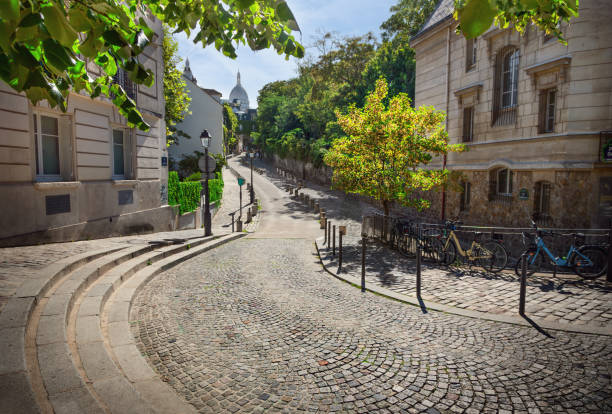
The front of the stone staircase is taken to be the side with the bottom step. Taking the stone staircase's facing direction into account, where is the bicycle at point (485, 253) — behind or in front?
in front

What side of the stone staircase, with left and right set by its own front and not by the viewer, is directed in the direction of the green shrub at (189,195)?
left

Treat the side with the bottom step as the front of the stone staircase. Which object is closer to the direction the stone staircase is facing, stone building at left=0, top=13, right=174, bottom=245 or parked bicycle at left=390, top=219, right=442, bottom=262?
the parked bicycle

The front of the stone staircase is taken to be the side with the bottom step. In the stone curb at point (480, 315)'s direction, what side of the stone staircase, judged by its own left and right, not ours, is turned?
front

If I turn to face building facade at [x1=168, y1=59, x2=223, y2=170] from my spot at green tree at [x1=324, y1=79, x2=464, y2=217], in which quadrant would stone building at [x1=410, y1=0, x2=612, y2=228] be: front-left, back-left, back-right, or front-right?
back-right

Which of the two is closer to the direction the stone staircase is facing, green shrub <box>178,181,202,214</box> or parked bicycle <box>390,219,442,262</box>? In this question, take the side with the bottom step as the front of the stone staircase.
the parked bicycle

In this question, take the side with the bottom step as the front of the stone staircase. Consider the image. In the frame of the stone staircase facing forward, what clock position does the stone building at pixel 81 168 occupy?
The stone building is roughly at 9 o'clock from the stone staircase.

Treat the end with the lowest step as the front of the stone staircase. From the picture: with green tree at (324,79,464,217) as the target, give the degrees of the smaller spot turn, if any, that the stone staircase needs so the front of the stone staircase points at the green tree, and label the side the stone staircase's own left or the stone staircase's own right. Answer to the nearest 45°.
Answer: approximately 45° to the stone staircase's own left

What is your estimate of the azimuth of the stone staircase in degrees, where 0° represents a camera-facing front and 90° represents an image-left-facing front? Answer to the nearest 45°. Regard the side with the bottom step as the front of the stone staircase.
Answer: approximately 270°

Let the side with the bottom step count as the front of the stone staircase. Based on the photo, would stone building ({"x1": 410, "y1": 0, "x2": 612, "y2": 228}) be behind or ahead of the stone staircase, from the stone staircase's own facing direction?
ahead

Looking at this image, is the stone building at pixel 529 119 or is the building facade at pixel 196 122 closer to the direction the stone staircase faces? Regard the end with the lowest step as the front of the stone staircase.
the stone building
